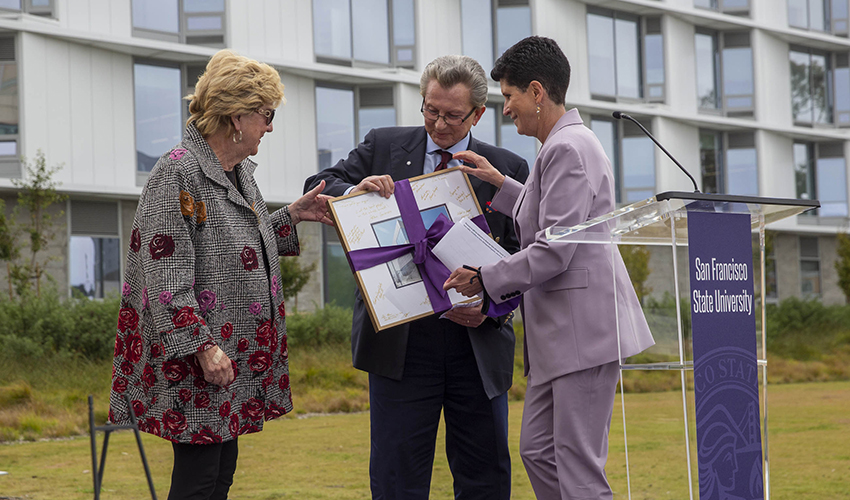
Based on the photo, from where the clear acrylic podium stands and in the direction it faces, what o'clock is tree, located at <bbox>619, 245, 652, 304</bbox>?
The tree is roughly at 7 o'clock from the clear acrylic podium.

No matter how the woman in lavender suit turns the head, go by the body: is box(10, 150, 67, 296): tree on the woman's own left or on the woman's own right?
on the woman's own right

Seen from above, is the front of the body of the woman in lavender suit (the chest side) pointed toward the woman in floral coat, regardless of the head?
yes

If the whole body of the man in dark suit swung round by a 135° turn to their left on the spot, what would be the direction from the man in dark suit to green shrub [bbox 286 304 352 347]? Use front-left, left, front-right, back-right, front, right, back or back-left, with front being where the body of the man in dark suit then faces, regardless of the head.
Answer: front-left

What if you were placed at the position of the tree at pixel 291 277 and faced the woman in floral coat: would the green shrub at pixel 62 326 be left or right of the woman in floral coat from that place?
right

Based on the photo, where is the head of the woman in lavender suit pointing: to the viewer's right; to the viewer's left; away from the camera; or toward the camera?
to the viewer's left

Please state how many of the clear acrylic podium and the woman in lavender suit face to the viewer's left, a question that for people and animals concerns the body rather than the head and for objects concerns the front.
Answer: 1

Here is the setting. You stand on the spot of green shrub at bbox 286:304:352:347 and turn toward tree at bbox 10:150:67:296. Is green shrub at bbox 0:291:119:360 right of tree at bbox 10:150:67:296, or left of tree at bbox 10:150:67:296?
left

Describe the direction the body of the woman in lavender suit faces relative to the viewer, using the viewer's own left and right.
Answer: facing to the left of the viewer

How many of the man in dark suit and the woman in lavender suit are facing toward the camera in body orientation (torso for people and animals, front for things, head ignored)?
1

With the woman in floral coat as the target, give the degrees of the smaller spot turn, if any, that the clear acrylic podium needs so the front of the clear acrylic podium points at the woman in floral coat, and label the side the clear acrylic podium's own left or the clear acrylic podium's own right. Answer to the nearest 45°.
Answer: approximately 135° to the clear acrylic podium's own right

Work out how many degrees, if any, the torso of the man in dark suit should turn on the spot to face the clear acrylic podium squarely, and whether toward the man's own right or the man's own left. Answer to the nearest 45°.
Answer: approximately 45° to the man's own left

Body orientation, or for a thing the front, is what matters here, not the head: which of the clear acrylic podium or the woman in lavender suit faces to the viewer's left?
the woman in lavender suit

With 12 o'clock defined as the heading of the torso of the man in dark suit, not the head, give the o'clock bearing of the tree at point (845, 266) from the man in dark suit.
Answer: The tree is roughly at 7 o'clock from the man in dark suit.

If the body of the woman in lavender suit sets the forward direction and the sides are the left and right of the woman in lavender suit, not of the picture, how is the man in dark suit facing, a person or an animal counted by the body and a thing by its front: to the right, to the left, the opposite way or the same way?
to the left

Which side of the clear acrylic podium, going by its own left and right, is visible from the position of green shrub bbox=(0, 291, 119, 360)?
back
